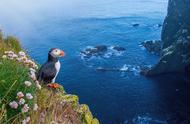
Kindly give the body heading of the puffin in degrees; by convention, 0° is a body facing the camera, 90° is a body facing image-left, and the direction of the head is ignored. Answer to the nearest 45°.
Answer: approximately 270°
